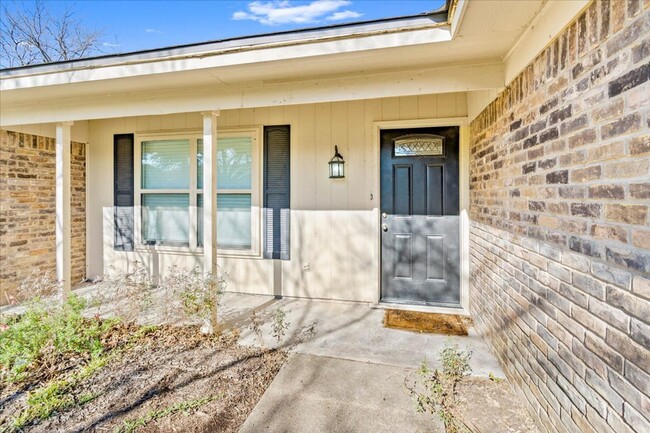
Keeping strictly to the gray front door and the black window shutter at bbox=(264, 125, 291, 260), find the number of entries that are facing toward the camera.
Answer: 2

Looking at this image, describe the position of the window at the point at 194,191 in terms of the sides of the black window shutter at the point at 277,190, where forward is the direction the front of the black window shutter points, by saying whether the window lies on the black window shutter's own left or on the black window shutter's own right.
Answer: on the black window shutter's own right

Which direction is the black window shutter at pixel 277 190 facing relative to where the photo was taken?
toward the camera

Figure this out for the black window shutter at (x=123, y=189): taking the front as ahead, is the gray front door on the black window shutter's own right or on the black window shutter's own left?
on the black window shutter's own left

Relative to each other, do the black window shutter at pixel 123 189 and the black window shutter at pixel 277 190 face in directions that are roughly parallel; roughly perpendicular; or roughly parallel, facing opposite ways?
roughly parallel

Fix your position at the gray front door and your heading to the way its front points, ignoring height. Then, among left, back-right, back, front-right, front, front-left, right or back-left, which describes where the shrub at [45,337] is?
front-right

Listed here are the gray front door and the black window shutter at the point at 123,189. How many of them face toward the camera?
2

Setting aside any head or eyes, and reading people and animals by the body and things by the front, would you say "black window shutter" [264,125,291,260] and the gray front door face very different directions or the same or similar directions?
same or similar directions

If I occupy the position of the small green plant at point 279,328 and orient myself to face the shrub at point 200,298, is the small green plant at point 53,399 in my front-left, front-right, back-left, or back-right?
front-left

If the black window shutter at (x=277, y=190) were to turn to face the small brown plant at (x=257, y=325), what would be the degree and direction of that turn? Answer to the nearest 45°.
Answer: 0° — it already faces it

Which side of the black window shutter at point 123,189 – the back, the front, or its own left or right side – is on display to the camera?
front

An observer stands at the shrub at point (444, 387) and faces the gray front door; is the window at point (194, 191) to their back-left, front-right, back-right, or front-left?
front-left

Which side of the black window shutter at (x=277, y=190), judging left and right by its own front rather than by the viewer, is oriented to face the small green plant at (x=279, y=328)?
front
